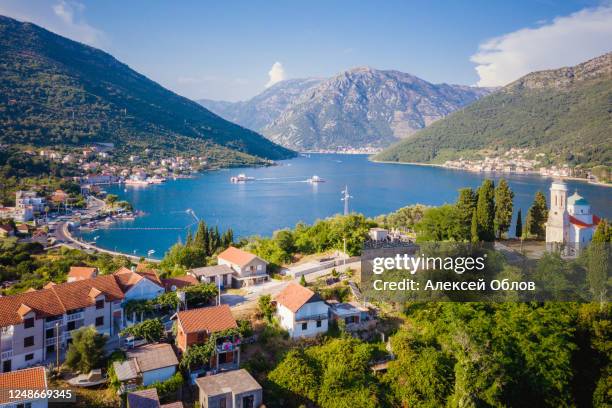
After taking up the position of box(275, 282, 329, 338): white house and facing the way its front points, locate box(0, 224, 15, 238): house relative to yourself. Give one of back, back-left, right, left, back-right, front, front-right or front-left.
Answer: back

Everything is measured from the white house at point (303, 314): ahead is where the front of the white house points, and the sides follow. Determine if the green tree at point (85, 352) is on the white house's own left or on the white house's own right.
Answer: on the white house's own right

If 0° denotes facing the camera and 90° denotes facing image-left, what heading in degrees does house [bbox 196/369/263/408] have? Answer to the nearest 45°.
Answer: approximately 315°

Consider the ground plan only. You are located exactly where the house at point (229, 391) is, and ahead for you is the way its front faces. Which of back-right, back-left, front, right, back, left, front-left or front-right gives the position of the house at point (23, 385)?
back-right

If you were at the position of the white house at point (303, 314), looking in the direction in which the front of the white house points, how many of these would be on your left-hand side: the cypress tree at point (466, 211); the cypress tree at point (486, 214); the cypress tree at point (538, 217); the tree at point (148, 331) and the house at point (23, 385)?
3

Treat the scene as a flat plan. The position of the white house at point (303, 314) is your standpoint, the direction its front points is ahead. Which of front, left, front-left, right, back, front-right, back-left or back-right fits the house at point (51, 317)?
back-right

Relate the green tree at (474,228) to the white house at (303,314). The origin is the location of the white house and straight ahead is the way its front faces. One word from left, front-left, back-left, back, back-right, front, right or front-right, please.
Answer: left
